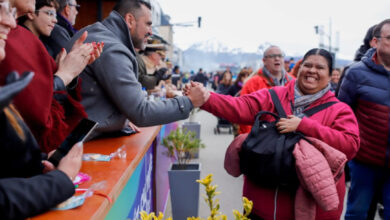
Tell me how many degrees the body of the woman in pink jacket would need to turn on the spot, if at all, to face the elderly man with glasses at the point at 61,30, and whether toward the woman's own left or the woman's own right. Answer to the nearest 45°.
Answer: approximately 45° to the woman's own right

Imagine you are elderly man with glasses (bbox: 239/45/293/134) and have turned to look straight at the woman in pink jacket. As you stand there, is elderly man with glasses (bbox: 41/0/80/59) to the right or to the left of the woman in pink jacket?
right

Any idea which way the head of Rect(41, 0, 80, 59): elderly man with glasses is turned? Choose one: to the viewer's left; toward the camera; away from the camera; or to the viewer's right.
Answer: to the viewer's right

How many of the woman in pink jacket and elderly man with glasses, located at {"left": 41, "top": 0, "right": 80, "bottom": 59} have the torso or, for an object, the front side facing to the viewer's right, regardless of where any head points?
1

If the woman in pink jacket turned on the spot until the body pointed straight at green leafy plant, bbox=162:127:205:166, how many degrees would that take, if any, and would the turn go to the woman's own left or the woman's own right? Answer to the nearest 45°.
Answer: approximately 90° to the woman's own right

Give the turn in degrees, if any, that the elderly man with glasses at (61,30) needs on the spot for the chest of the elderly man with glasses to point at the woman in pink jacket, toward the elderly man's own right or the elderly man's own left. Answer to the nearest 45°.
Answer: approximately 45° to the elderly man's own right

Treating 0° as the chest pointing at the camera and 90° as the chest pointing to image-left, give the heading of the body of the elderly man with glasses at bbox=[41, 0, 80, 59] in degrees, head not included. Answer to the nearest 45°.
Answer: approximately 270°
